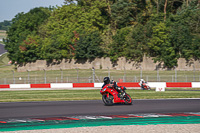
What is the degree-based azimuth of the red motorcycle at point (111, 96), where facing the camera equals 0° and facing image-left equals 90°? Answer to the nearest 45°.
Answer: approximately 45°
